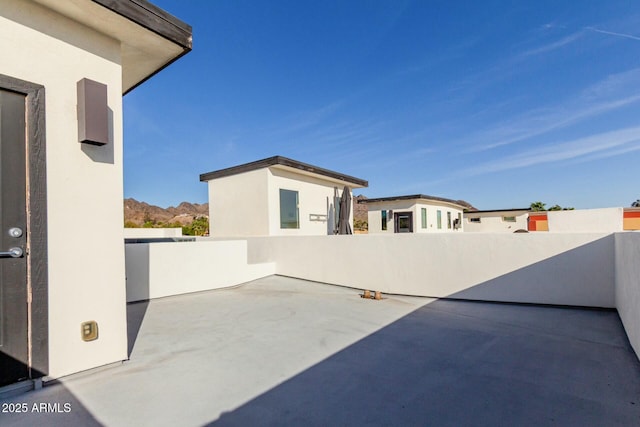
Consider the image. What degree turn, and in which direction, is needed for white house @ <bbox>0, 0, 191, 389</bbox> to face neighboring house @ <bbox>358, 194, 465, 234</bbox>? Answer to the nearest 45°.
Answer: approximately 90° to its left

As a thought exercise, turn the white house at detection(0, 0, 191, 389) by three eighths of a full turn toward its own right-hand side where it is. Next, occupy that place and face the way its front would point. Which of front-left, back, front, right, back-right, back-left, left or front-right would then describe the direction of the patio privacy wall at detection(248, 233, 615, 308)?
back

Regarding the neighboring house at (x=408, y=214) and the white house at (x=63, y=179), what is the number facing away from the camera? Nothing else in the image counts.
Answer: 0

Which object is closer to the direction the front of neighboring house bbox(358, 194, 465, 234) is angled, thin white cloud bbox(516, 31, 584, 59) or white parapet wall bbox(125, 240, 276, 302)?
the white parapet wall

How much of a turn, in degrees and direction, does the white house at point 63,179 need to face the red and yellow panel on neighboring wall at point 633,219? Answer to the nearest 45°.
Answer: approximately 45° to its left

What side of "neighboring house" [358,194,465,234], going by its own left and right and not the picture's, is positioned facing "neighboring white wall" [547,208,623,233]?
left

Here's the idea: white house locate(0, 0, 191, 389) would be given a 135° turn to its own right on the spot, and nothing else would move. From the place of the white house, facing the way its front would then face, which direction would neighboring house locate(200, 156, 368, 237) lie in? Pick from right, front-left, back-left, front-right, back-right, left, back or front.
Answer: back-right

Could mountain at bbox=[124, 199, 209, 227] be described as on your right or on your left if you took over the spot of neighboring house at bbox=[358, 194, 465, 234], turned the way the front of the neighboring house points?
on your right

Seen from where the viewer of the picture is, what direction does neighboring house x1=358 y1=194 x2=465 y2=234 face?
facing the viewer and to the left of the viewer

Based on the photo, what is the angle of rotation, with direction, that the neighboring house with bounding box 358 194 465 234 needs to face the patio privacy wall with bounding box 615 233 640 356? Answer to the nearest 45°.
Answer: approximately 45° to its left

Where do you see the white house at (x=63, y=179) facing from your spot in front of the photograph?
facing the viewer and to the right of the viewer

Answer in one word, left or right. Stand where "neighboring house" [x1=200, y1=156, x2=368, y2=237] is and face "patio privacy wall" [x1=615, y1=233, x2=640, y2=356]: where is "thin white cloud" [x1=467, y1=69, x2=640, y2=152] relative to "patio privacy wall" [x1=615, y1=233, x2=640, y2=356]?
left
